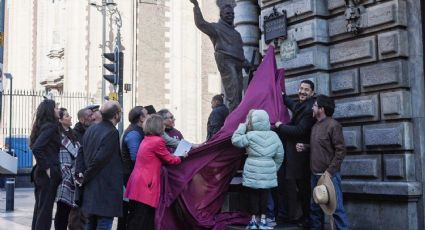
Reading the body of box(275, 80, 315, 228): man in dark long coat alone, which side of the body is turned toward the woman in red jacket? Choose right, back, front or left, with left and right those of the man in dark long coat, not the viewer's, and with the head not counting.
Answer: front

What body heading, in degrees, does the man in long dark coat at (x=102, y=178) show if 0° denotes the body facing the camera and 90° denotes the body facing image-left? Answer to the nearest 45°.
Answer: approximately 225°

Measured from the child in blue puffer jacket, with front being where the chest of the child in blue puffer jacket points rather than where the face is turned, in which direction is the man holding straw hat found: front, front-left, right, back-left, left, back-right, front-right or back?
right

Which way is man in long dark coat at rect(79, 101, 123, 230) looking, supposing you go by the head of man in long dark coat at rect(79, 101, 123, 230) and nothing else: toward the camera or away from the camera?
away from the camera

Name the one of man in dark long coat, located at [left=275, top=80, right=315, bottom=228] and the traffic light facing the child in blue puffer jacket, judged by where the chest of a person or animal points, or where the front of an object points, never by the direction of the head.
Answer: the man in dark long coat

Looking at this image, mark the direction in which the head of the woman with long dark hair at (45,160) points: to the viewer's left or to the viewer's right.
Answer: to the viewer's right

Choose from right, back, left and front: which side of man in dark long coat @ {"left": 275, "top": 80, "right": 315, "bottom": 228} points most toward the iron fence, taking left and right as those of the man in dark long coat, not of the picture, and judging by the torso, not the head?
right

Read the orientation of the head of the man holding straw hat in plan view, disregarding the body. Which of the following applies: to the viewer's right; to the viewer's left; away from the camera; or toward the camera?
to the viewer's left

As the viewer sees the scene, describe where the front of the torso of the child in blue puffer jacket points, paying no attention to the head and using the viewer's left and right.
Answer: facing away from the viewer
